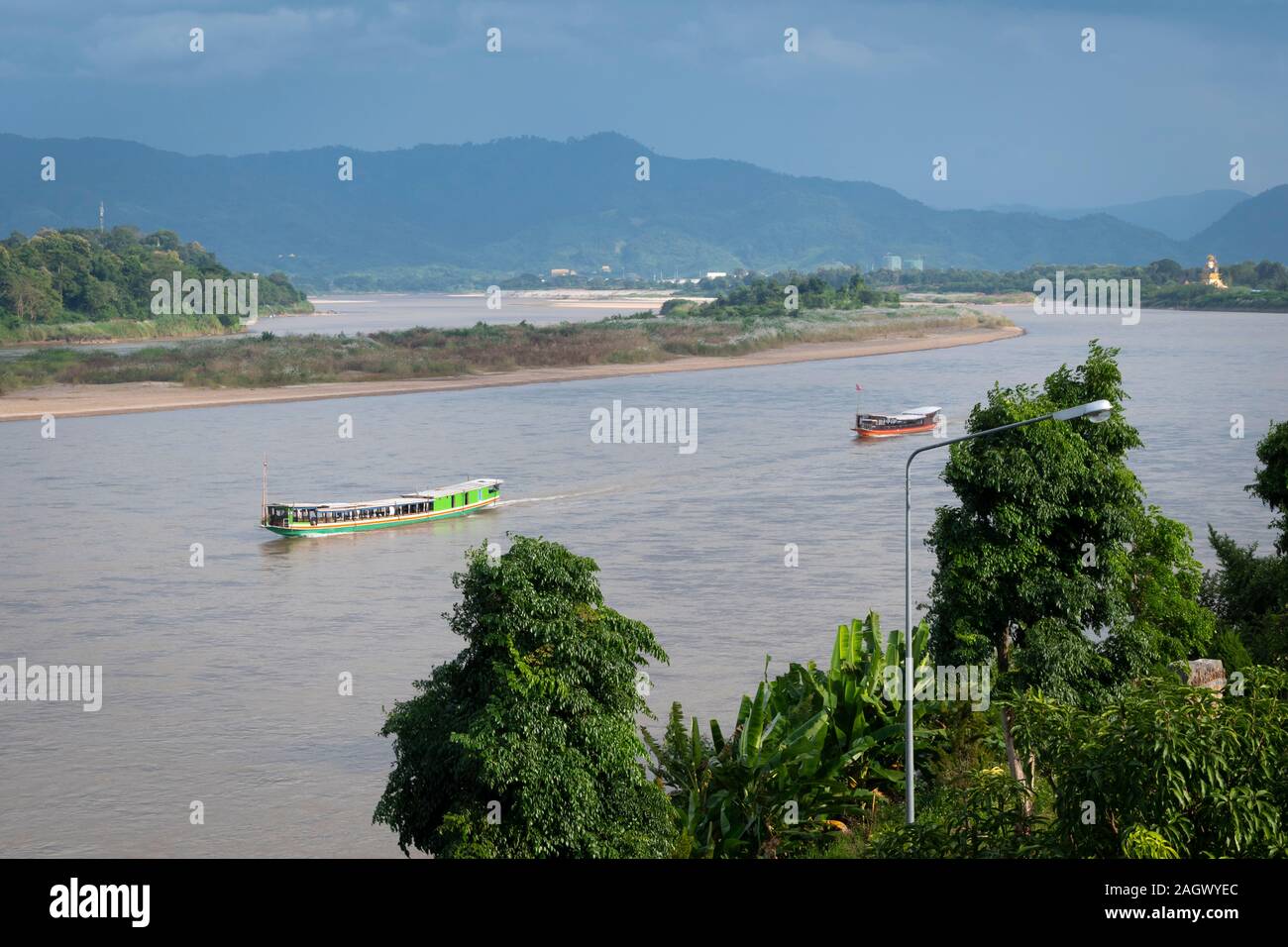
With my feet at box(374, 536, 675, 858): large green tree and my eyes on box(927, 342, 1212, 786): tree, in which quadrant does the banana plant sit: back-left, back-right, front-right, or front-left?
front-left

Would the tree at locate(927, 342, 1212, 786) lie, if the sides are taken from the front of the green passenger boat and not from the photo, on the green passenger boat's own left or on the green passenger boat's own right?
on the green passenger boat's own left

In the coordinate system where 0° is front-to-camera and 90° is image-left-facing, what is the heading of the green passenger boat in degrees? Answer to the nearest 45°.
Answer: approximately 45°

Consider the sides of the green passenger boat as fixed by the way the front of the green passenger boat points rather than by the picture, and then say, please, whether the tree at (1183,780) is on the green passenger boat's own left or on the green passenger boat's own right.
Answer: on the green passenger boat's own left

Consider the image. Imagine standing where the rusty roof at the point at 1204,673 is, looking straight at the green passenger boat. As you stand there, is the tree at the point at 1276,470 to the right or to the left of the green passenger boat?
right

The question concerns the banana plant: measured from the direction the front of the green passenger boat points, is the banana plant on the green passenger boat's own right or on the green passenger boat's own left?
on the green passenger boat's own left

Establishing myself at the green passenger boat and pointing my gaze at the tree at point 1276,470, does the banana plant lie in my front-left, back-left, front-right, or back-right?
front-right

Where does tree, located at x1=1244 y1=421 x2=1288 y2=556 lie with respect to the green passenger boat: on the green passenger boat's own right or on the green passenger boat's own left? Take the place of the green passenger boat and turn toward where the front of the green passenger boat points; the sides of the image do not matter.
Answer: on the green passenger boat's own left

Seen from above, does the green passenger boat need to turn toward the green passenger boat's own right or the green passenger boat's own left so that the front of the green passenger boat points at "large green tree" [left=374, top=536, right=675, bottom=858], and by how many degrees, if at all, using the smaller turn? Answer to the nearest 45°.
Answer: approximately 45° to the green passenger boat's own left

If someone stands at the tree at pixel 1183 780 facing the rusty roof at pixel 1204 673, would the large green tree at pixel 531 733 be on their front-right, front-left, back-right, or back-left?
front-left
